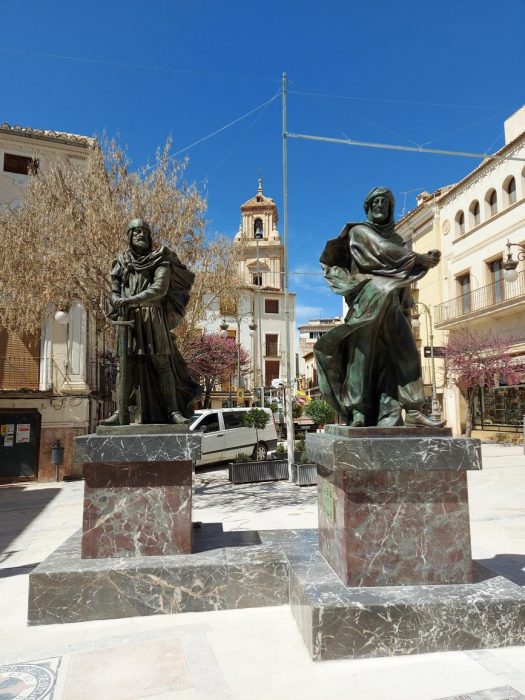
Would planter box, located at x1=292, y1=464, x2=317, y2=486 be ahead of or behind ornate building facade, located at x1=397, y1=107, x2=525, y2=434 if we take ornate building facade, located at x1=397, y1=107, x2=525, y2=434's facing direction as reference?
ahead

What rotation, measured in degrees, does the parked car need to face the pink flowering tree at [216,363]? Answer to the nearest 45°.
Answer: approximately 135° to its right

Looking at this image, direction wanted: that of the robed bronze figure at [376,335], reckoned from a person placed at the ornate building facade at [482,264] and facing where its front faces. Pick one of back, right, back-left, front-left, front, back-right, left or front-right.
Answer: front-left

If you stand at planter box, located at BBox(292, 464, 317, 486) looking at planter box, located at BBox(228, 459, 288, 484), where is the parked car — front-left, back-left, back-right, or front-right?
front-right

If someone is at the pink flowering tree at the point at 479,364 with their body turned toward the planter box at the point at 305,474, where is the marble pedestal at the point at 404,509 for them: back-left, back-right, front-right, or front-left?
front-left

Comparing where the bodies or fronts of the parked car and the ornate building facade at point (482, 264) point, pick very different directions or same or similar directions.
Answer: same or similar directions

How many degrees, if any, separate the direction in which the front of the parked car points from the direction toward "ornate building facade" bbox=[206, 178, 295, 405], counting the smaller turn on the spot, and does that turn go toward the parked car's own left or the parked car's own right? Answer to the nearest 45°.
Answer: approximately 135° to the parked car's own right

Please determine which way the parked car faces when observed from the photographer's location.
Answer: facing the viewer and to the left of the viewer

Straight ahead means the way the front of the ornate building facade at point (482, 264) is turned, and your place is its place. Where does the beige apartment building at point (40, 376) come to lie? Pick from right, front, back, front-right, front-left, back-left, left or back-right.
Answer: front

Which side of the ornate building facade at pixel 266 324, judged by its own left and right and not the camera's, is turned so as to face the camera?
front

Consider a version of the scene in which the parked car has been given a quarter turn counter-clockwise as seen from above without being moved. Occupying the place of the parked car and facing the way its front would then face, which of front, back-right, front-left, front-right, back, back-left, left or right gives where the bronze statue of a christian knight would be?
front-right

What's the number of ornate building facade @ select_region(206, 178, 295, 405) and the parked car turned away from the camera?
0

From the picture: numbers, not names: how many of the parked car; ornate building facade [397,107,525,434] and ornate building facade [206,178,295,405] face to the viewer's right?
0

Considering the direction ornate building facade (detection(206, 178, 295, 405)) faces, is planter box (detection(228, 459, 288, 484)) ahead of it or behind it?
ahead

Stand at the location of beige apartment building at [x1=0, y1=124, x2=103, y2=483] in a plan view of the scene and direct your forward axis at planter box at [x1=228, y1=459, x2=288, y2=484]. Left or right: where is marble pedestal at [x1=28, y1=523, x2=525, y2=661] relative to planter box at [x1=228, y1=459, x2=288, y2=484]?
right

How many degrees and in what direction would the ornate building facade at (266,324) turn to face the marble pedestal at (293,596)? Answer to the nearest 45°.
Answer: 0° — it already faces it

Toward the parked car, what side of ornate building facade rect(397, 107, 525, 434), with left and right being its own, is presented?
front

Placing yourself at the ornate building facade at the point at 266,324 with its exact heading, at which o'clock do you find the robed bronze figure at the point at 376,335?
The robed bronze figure is roughly at 12 o'clock from the ornate building facade.
